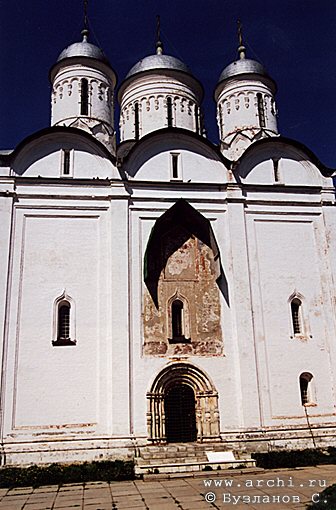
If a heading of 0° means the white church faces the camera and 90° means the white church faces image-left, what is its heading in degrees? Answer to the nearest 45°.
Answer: approximately 0°
